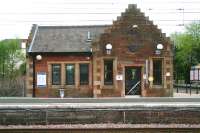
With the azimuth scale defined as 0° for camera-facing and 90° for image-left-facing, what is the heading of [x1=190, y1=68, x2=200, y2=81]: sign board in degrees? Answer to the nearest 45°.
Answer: approximately 0°

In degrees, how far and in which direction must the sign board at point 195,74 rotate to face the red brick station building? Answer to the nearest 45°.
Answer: approximately 45° to its right

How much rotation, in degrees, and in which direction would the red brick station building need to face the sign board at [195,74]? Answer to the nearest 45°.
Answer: approximately 135° to its left

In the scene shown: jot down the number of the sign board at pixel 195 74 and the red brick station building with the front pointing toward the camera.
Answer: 2

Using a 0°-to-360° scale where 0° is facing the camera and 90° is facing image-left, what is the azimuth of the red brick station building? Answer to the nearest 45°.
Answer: approximately 0°
